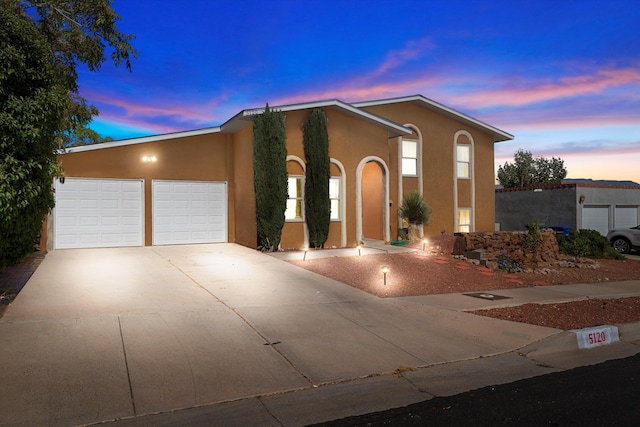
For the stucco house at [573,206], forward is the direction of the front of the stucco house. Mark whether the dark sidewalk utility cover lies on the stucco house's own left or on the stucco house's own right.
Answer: on the stucco house's own right

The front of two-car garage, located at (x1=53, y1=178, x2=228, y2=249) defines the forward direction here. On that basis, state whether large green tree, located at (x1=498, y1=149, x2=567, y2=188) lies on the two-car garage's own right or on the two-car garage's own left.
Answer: on the two-car garage's own left

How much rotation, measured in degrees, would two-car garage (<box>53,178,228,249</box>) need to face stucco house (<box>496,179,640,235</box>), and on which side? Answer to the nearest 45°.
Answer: approximately 90° to its left

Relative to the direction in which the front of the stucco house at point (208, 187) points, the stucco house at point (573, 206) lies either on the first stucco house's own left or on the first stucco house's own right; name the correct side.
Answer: on the first stucco house's own left

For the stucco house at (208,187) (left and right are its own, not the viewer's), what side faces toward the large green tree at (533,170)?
left

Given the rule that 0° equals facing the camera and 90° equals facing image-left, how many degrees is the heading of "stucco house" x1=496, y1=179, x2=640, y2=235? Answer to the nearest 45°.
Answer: approximately 315°

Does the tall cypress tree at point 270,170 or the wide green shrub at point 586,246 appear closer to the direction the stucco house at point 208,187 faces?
the tall cypress tree

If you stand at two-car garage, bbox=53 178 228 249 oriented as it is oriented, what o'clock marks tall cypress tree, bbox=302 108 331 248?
The tall cypress tree is roughly at 10 o'clock from the two-car garage.

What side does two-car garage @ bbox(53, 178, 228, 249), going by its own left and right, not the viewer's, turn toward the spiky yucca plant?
left

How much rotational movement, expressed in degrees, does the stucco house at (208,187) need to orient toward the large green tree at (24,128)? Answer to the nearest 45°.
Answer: approximately 45° to its right

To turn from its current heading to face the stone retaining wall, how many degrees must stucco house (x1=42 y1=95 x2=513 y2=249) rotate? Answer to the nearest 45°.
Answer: approximately 45° to its left

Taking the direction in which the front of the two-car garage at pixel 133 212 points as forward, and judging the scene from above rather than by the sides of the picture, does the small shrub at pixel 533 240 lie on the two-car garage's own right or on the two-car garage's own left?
on the two-car garage's own left

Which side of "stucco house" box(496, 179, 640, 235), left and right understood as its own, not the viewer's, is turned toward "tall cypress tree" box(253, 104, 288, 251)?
right
